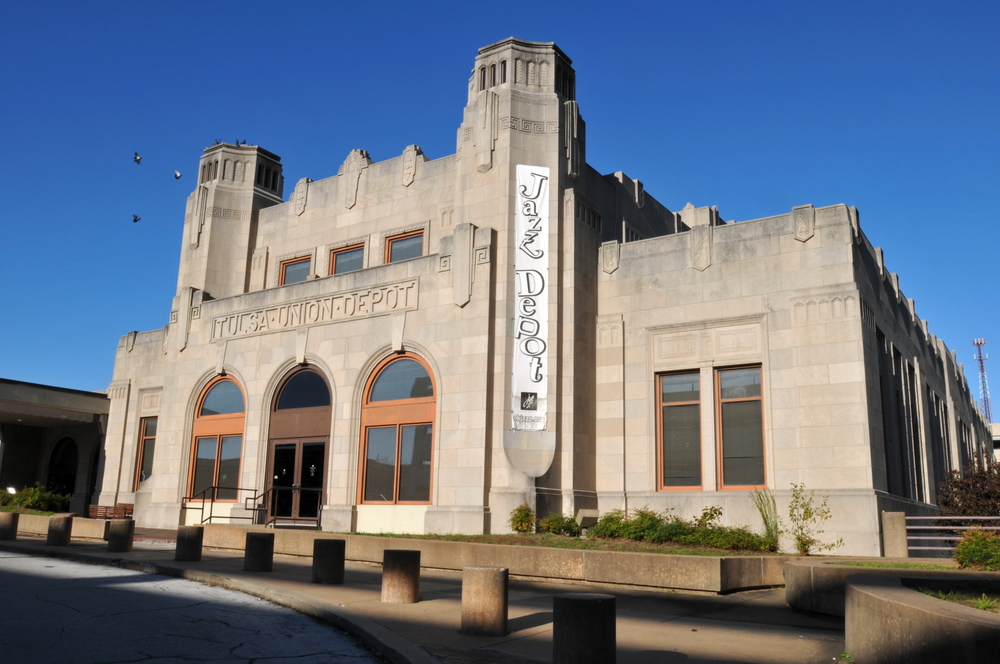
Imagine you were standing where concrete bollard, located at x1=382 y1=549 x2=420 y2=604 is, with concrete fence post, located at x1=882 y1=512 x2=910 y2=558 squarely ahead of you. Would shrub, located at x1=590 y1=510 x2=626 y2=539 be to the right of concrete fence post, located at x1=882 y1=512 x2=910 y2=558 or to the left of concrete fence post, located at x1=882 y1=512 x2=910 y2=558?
left

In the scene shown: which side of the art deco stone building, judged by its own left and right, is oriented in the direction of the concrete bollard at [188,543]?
front

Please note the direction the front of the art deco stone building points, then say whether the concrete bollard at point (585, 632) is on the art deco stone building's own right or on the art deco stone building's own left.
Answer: on the art deco stone building's own left

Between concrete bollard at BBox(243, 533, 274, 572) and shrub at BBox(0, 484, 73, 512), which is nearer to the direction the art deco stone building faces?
the concrete bollard

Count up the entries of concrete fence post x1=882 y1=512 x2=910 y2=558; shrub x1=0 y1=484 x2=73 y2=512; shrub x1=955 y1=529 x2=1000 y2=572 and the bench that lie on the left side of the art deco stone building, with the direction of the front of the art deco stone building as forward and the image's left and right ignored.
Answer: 2

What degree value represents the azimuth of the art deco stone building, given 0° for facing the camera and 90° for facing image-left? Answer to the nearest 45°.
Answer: approximately 45°

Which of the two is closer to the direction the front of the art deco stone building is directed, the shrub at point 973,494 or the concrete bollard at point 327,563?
the concrete bollard

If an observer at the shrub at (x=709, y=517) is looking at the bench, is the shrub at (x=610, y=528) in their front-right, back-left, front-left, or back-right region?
front-left

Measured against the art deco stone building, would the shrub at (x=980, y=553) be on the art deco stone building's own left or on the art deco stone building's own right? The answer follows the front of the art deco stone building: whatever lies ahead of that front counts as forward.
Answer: on the art deco stone building's own left

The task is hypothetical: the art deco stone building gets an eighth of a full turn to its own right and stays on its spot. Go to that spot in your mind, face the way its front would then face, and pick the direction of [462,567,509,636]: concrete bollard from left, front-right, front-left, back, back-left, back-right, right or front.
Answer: left

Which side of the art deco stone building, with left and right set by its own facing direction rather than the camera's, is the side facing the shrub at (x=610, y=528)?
left

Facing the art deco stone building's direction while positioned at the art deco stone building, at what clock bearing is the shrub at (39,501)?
The shrub is roughly at 2 o'clock from the art deco stone building.

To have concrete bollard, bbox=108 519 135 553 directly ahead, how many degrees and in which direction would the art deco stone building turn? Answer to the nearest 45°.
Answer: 0° — it already faces it

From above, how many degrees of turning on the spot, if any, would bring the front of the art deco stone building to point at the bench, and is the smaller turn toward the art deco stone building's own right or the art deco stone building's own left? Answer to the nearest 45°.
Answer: approximately 90° to the art deco stone building's own right
